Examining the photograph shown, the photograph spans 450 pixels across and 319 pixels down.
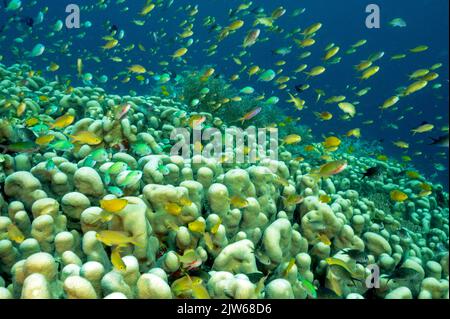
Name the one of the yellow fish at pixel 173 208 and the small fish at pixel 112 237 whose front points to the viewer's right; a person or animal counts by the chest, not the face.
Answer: the yellow fish

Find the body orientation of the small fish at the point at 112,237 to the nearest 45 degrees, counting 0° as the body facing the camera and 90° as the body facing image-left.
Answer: approximately 90°

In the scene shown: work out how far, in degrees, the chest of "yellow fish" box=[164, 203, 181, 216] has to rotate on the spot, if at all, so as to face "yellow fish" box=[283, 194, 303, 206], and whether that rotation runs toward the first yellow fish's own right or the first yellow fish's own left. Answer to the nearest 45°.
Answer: approximately 45° to the first yellow fish's own left

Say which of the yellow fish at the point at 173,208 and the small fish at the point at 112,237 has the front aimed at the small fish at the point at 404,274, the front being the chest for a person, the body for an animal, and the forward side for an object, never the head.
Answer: the yellow fish
